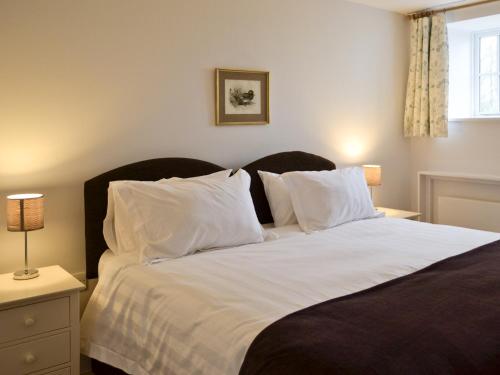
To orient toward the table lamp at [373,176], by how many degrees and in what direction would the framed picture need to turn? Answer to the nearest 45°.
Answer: approximately 90° to its left

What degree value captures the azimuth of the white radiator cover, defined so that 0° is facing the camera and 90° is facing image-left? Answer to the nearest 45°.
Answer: approximately 45°

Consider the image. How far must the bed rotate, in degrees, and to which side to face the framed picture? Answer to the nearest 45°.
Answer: approximately 135° to its left

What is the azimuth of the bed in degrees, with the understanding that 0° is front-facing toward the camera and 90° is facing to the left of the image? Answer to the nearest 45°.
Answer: approximately 315°

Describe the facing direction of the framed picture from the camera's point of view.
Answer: facing the viewer and to the right of the viewer
